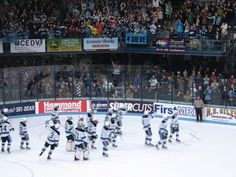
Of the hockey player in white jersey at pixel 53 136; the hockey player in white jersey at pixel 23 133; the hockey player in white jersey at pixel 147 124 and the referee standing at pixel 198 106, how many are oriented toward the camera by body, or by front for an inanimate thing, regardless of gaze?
1

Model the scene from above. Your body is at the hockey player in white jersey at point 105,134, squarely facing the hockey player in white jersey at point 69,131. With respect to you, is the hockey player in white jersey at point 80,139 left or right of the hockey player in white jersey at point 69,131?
left

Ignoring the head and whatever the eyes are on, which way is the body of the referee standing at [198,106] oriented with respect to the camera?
toward the camera

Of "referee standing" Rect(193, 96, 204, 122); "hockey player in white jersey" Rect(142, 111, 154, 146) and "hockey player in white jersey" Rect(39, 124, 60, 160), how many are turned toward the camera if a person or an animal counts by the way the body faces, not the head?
1
